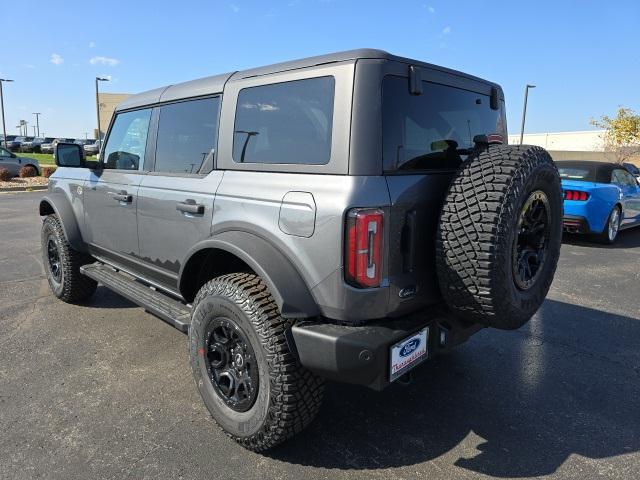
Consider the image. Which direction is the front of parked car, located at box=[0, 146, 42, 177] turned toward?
to the viewer's right

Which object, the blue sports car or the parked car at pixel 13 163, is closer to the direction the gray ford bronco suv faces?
the parked car

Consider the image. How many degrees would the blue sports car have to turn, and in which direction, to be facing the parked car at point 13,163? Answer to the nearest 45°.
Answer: approximately 135° to its left

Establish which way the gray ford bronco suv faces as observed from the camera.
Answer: facing away from the viewer and to the left of the viewer

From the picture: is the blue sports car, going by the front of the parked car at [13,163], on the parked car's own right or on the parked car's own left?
on the parked car's own right

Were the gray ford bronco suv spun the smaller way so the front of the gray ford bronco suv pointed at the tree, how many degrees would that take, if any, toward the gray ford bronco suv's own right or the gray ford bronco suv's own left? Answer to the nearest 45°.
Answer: approximately 90° to the gray ford bronco suv's own right

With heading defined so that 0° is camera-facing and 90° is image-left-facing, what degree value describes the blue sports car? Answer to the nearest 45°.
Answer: approximately 225°

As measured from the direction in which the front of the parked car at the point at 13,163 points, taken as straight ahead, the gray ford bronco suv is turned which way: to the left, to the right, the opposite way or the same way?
to the left

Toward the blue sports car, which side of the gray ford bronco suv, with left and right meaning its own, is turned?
right
